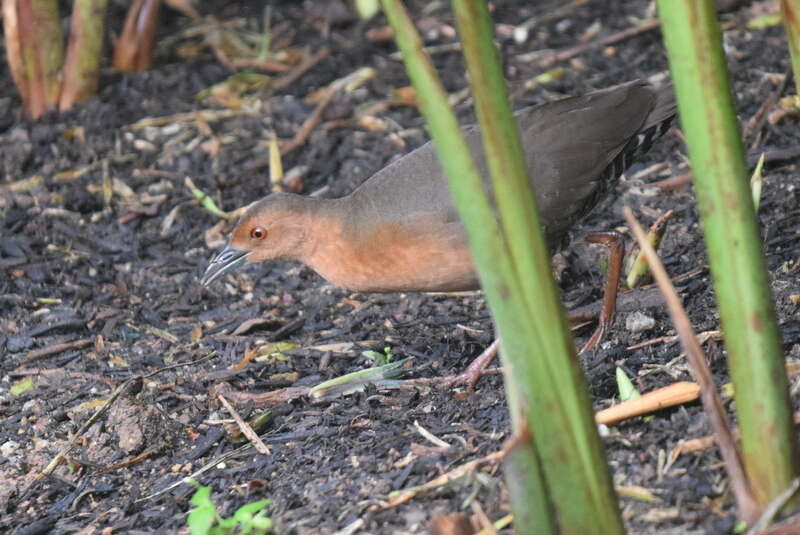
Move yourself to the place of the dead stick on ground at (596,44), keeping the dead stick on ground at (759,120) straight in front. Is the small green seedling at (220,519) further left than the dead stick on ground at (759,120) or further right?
right

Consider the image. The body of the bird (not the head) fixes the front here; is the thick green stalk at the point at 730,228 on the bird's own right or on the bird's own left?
on the bird's own left

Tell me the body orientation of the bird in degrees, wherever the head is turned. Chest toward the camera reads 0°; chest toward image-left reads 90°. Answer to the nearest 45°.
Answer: approximately 90°

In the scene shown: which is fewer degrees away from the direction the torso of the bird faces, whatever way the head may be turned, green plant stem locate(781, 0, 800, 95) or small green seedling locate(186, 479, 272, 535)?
the small green seedling

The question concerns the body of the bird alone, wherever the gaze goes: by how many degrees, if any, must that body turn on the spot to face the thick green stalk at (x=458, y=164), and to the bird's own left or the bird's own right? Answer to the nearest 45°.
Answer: approximately 90° to the bird's own left

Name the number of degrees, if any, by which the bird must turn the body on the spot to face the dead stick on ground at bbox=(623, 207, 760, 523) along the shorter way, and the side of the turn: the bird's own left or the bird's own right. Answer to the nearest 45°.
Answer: approximately 90° to the bird's own left

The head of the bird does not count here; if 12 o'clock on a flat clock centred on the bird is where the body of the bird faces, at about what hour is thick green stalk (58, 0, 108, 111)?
The thick green stalk is roughly at 2 o'clock from the bird.

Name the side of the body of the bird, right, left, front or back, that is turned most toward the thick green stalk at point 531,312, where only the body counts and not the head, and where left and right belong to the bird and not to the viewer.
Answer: left

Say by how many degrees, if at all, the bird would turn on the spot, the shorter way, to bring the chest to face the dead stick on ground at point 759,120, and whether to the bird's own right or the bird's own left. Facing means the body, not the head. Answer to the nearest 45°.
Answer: approximately 135° to the bird's own right
